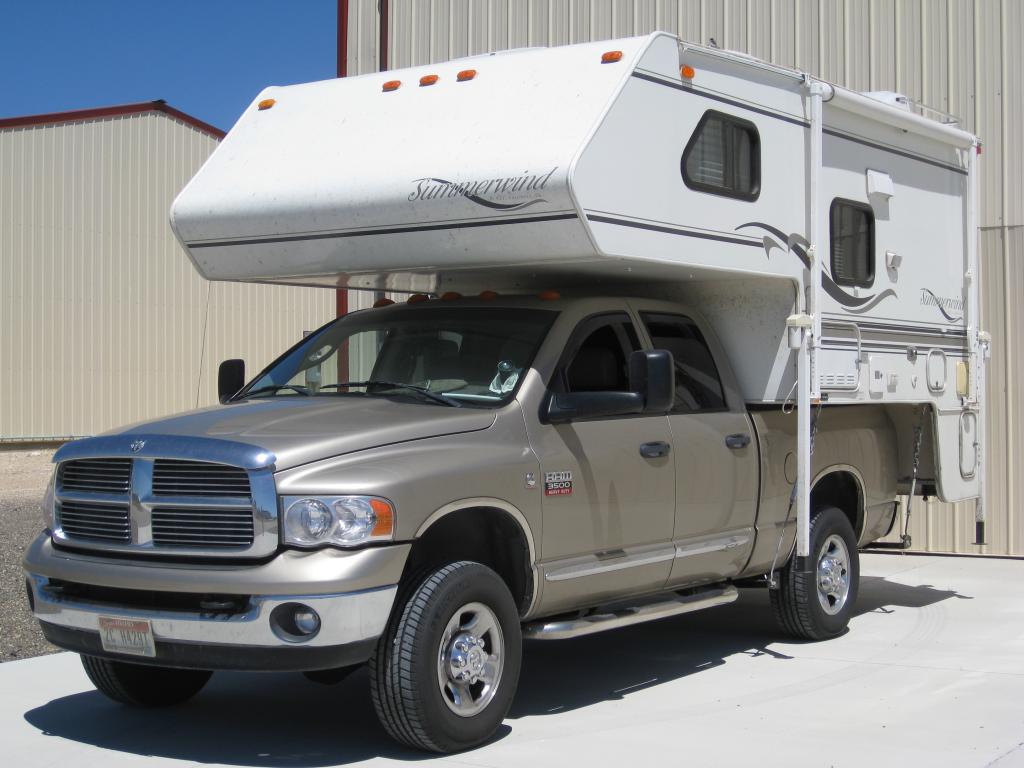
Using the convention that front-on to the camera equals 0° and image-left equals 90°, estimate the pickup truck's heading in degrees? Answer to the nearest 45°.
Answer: approximately 45°
